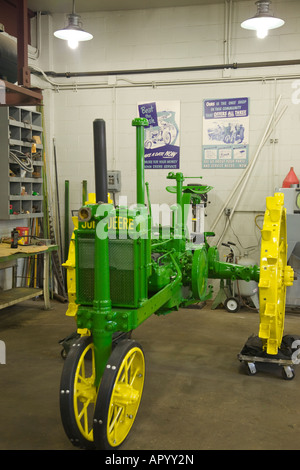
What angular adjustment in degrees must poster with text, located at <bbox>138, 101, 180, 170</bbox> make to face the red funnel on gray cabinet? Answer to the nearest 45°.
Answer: approximately 45° to its left

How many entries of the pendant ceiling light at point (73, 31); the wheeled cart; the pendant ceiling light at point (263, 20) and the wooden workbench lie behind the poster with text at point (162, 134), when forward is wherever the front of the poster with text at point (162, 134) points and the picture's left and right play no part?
0

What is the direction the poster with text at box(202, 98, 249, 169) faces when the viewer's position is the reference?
facing the viewer

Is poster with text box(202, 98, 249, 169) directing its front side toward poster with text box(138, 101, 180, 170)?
no

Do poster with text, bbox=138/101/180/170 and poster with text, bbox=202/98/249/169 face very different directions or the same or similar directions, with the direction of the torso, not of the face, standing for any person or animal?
same or similar directions

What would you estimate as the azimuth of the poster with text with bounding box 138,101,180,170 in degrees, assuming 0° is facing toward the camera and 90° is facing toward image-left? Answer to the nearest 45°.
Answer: approximately 0°

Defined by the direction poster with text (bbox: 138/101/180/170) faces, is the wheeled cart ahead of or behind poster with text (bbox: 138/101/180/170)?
ahead

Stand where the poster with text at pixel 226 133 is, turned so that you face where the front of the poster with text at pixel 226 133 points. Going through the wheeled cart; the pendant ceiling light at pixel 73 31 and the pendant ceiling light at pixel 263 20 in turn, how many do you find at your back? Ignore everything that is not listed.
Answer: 0

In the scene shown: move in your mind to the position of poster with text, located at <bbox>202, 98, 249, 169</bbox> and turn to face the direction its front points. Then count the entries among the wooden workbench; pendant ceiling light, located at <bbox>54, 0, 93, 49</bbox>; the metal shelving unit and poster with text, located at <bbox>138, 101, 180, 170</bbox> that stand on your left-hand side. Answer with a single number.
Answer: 0

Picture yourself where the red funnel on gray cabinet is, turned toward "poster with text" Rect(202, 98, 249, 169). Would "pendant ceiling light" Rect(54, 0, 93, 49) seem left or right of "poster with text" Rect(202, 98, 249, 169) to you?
left

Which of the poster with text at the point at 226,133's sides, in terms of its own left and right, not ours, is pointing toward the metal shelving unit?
right

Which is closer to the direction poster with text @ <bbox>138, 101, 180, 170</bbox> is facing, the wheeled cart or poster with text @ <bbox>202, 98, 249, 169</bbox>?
the wheeled cart

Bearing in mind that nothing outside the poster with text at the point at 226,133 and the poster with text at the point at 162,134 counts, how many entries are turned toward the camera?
2

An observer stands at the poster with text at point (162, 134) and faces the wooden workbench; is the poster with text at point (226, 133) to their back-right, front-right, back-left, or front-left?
back-left

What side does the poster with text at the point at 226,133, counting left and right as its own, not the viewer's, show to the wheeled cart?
front

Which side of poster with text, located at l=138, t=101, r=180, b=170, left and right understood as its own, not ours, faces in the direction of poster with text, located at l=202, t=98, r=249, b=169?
left

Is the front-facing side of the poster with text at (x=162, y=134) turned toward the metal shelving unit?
no
